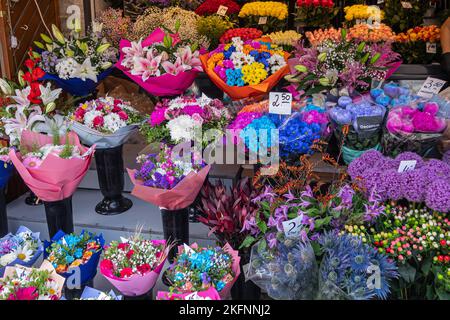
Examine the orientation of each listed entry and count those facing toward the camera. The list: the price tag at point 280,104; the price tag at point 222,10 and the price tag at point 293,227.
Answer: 3

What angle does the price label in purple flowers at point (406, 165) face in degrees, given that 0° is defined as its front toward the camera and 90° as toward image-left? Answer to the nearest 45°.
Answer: approximately 0°

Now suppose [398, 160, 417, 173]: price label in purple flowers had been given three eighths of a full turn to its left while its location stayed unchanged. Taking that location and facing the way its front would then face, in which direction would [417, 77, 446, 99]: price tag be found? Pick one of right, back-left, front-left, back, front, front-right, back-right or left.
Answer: front-left

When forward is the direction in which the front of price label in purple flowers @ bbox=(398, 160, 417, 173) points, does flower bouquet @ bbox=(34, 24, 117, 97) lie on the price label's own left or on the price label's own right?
on the price label's own right

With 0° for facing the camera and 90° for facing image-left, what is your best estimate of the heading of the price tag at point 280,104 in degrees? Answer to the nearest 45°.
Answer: approximately 0°

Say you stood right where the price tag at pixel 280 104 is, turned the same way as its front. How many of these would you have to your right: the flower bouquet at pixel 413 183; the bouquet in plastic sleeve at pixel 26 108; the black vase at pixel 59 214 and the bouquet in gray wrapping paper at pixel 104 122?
3

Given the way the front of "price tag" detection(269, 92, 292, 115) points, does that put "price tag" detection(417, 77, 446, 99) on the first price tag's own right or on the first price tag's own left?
on the first price tag's own left

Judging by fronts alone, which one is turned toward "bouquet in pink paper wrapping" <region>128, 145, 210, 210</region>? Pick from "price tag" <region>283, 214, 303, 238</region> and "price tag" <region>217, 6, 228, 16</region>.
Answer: "price tag" <region>217, 6, 228, 16</region>
